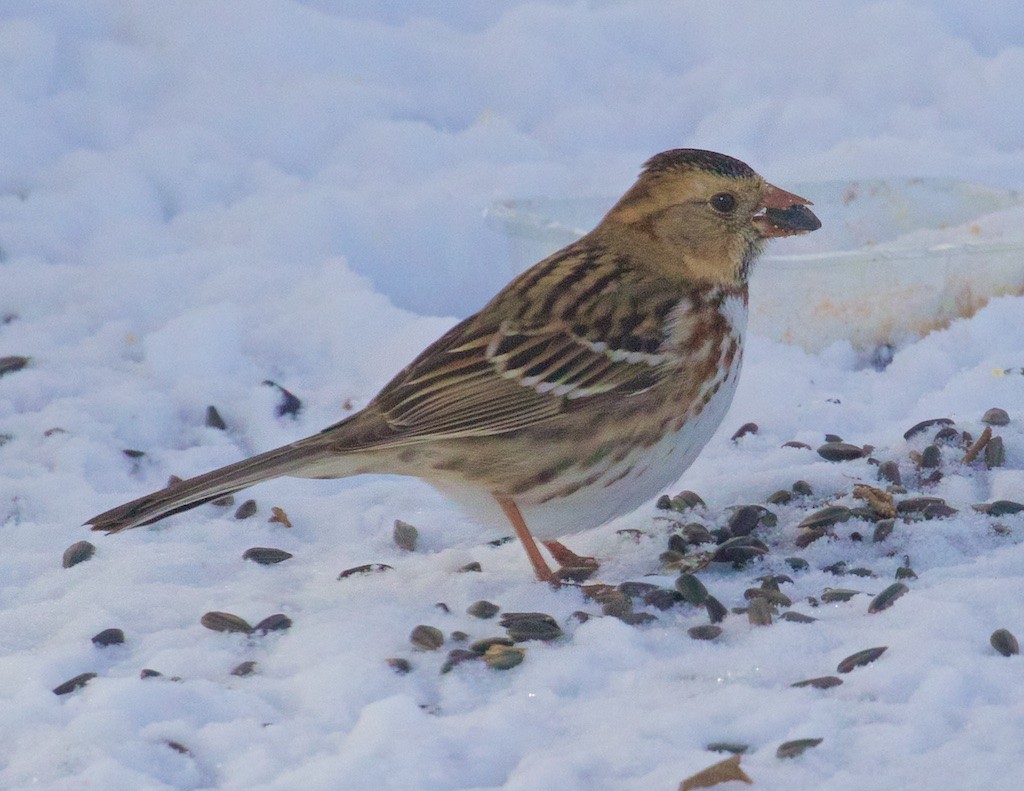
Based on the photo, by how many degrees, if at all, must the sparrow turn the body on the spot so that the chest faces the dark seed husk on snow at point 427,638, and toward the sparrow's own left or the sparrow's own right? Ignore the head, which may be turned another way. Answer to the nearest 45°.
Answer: approximately 135° to the sparrow's own right

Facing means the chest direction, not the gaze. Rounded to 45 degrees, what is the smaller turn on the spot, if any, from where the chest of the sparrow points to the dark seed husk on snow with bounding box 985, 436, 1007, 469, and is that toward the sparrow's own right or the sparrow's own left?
approximately 45° to the sparrow's own left

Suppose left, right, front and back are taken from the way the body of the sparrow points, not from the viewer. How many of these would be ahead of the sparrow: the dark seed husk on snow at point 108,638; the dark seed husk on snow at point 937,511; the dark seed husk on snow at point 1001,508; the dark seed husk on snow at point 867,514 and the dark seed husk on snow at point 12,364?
3

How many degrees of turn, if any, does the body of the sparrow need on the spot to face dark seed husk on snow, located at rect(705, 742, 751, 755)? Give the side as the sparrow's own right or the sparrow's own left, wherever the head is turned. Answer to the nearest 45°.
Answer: approximately 90° to the sparrow's own right

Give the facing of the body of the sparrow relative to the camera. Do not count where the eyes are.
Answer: to the viewer's right

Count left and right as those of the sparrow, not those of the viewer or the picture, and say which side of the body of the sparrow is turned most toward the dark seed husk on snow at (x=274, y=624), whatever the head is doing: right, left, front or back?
back

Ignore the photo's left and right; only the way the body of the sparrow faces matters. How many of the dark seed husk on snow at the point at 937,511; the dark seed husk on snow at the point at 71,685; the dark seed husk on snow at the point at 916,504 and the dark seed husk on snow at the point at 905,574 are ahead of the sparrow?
3
